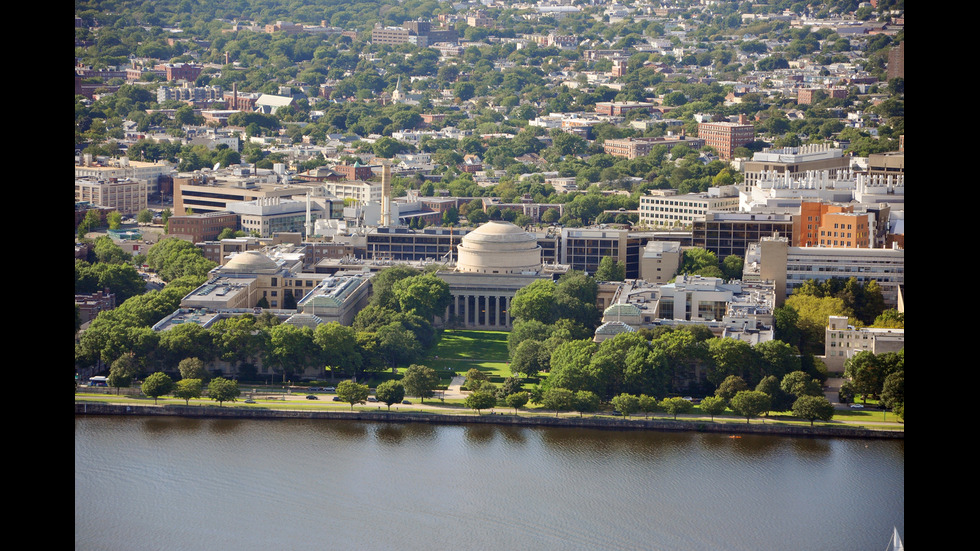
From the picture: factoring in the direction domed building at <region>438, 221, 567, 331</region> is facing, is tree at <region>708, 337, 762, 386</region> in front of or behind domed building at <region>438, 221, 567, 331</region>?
in front

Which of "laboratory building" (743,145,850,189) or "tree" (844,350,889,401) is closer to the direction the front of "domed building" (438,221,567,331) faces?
the tree

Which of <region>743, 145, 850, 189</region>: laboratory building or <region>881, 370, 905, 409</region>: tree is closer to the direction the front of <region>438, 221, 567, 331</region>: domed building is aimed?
the tree

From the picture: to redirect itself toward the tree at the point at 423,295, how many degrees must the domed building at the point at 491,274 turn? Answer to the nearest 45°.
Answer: approximately 45° to its right

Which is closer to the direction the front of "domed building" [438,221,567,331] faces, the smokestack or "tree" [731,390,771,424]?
the tree

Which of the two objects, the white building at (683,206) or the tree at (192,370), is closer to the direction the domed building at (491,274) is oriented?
the tree

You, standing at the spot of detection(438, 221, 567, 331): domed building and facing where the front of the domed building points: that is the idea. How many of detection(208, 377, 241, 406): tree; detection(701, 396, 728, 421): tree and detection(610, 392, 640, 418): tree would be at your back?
0

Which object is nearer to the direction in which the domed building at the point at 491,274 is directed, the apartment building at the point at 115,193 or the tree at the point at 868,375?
the tree

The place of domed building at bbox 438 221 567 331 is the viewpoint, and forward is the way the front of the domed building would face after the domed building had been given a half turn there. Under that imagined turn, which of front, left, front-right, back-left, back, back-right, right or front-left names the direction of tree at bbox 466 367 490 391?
back

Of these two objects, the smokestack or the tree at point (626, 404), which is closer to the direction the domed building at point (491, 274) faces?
the tree

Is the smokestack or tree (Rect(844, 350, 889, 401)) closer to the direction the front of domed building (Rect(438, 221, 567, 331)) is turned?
the tree

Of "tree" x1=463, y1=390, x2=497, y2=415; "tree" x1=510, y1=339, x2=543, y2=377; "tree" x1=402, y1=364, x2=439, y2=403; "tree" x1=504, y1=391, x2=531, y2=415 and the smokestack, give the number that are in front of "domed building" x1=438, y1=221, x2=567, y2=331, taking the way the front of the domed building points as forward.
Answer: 4

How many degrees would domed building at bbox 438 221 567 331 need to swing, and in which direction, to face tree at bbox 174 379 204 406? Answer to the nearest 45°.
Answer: approximately 45° to its right

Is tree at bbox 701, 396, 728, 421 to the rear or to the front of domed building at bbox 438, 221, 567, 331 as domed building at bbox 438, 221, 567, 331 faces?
to the front

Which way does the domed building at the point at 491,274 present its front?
toward the camera

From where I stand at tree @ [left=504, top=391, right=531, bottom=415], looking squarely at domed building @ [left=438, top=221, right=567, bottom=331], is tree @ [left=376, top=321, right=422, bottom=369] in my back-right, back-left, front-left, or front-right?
front-left

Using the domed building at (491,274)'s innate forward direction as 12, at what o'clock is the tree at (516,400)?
The tree is roughly at 12 o'clock from the domed building.

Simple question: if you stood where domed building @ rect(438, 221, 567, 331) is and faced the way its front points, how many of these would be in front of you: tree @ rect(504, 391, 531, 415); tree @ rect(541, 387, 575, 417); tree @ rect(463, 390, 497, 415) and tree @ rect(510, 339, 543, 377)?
4

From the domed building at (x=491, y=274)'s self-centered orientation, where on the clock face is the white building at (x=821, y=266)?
The white building is roughly at 9 o'clock from the domed building.
